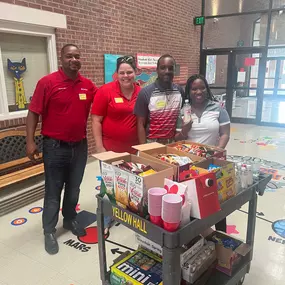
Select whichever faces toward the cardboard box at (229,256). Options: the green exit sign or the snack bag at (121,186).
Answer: the green exit sign

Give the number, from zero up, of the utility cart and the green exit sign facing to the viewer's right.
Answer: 0

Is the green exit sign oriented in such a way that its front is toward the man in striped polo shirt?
yes

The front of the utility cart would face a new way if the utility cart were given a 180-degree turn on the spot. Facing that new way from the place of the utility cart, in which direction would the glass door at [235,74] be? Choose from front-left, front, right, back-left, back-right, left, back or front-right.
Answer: front-left

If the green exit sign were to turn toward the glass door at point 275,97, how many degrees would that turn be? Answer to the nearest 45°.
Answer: approximately 135° to its left

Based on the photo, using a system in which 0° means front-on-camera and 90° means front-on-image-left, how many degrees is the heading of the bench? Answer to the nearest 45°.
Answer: approximately 315°

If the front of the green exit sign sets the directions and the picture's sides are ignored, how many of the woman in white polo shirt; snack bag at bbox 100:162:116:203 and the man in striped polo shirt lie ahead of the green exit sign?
3

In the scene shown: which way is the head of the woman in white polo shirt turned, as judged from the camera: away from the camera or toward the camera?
toward the camera

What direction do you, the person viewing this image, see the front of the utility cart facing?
facing the viewer and to the left of the viewer

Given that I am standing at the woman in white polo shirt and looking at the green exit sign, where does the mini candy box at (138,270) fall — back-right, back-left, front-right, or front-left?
back-left

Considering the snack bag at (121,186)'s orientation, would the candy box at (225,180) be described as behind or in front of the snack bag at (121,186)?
behind

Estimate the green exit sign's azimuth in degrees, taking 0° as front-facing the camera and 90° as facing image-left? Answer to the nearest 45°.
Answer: approximately 0°

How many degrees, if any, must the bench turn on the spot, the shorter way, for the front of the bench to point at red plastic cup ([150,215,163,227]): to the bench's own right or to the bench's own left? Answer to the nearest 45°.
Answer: approximately 45° to the bench's own right

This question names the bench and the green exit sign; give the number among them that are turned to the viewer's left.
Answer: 0
